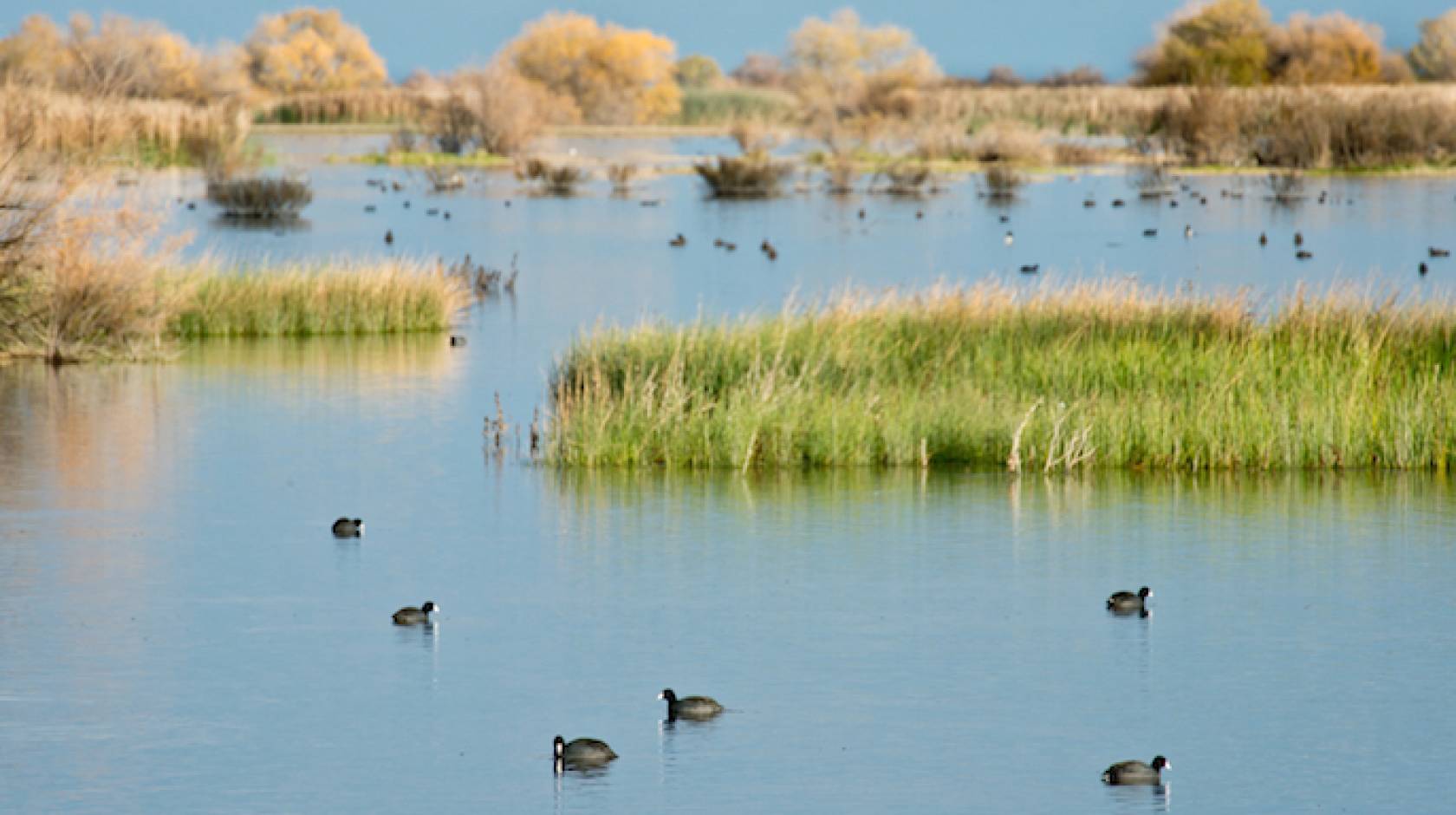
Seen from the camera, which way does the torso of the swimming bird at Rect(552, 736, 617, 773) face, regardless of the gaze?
to the viewer's left

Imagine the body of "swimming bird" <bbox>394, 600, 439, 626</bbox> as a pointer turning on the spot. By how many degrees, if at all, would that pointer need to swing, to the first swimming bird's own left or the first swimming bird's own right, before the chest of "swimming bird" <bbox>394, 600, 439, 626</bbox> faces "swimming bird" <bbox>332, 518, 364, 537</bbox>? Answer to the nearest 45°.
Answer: approximately 90° to the first swimming bird's own left

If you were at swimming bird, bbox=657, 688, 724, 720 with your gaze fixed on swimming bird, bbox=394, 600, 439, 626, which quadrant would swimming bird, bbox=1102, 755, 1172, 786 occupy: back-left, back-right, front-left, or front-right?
back-right

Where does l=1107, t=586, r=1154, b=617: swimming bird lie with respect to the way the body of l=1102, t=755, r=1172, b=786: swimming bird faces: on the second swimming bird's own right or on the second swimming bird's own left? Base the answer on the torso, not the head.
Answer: on the second swimming bird's own left

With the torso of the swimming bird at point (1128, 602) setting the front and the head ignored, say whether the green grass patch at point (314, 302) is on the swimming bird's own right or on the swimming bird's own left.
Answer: on the swimming bird's own left

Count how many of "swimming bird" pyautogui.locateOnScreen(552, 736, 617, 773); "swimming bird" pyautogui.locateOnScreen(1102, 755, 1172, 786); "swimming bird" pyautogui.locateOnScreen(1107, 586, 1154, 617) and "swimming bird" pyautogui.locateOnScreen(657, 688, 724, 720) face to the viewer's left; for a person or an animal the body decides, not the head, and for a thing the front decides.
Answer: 2

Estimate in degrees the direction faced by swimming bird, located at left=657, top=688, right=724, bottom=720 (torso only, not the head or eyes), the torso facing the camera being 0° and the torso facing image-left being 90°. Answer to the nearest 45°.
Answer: approximately 90°

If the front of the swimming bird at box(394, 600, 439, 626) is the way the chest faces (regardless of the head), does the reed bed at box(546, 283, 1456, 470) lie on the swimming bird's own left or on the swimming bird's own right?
on the swimming bird's own left

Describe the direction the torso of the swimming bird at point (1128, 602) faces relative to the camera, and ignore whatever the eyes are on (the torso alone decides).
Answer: to the viewer's right

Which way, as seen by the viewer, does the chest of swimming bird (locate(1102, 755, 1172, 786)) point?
to the viewer's right

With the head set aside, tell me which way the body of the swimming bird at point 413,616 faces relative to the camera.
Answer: to the viewer's right

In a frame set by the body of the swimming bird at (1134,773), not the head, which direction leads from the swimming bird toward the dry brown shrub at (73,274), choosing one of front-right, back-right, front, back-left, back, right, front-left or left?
back-left

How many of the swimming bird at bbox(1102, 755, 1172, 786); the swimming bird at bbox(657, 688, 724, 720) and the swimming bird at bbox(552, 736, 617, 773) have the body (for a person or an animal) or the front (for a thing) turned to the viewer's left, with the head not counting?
2

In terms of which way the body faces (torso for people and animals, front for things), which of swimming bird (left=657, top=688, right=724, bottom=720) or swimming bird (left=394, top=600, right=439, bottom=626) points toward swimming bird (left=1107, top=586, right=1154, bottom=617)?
swimming bird (left=394, top=600, right=439, bottom=626)

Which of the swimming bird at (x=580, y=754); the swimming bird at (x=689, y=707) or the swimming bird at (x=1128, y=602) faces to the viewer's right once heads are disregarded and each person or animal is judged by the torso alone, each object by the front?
the swimming bird at (x=1128, y=602)

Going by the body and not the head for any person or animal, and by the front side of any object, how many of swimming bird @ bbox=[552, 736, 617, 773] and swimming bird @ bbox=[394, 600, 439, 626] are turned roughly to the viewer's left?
1

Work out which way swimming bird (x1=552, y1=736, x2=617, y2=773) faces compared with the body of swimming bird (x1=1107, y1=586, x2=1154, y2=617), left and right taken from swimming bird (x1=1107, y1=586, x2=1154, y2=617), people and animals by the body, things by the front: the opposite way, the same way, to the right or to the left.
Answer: the opposite way
